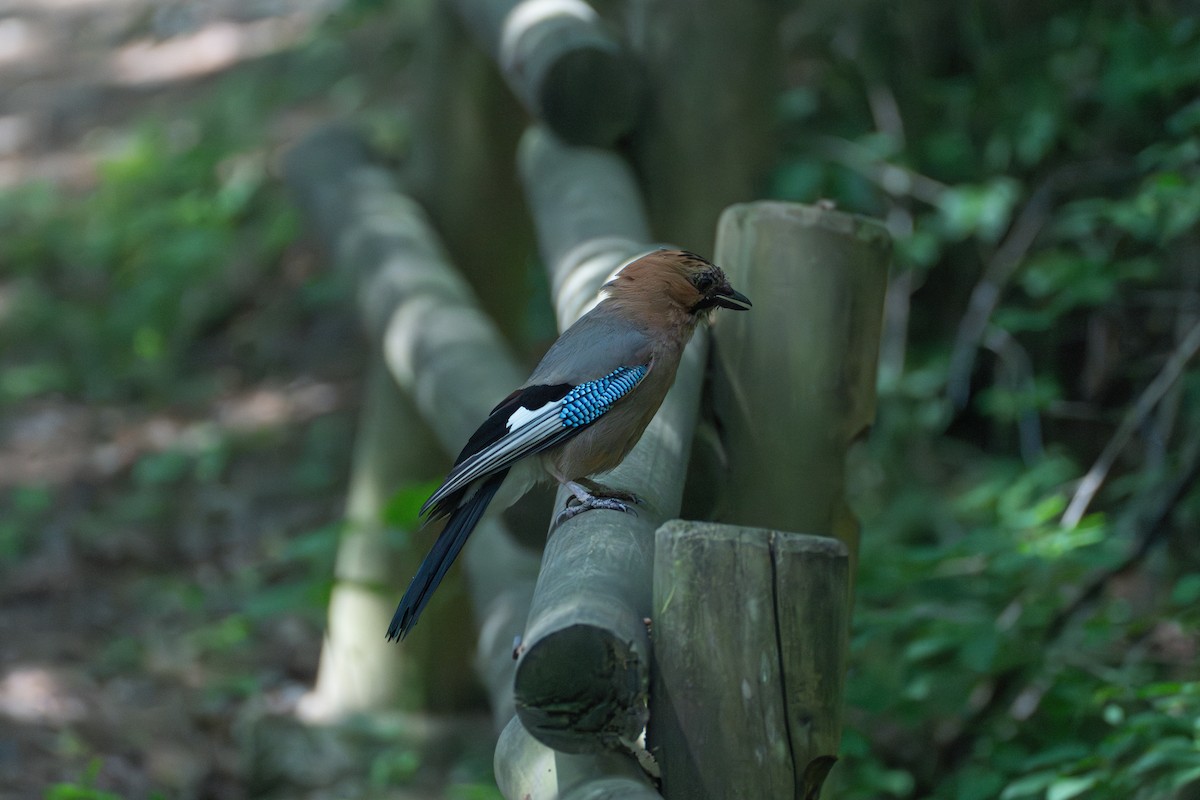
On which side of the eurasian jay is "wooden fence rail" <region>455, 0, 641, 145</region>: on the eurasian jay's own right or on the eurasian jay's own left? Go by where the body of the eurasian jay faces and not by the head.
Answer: on the eurasian jay's own left

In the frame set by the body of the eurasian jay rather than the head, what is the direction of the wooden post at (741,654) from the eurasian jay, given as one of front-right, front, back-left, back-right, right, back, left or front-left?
right

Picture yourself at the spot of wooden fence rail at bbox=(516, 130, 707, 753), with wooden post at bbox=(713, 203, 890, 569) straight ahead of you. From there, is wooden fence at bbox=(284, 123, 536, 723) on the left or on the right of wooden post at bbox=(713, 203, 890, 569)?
left

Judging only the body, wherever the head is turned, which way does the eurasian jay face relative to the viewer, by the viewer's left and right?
facing to the right of the viewer

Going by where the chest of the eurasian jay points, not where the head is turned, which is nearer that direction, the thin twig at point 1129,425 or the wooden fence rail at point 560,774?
the thin twig

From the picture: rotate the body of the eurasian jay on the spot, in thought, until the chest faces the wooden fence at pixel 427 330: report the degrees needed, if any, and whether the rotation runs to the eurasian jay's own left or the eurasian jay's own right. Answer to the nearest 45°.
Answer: approximately 90° to the eurasian jay's own left
